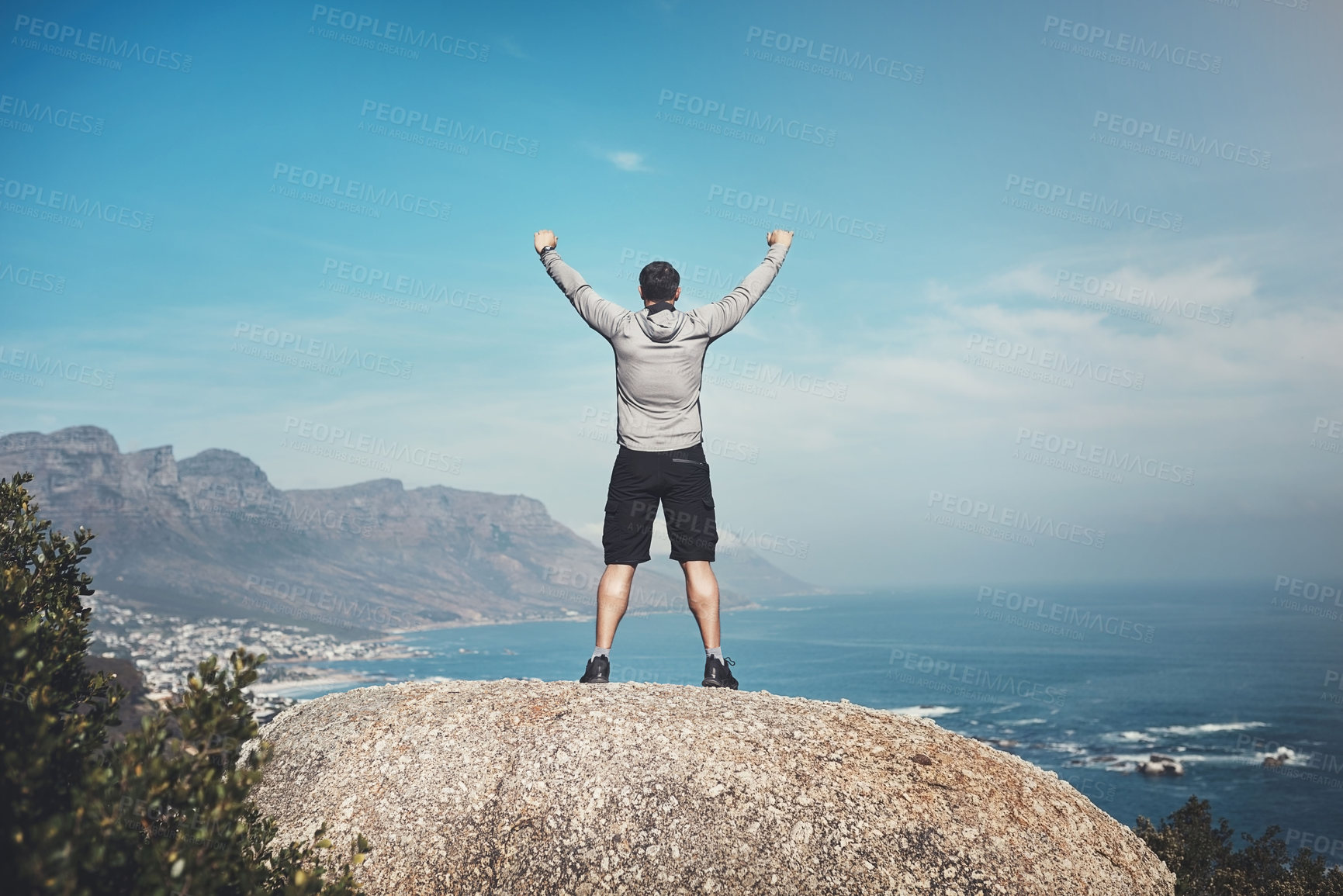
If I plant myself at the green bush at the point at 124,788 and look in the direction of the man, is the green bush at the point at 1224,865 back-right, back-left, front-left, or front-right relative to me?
front-right

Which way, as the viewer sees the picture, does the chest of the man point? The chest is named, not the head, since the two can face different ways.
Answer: away from the camera

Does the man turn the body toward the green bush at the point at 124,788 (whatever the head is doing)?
no

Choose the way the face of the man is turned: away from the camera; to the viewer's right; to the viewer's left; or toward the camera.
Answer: away from the camera
